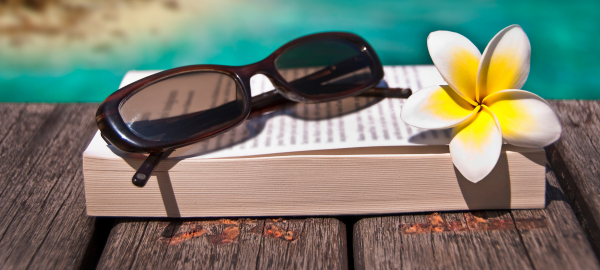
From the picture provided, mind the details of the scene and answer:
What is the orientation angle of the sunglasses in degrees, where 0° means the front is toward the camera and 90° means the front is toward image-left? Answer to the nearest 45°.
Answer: approximately 315°
